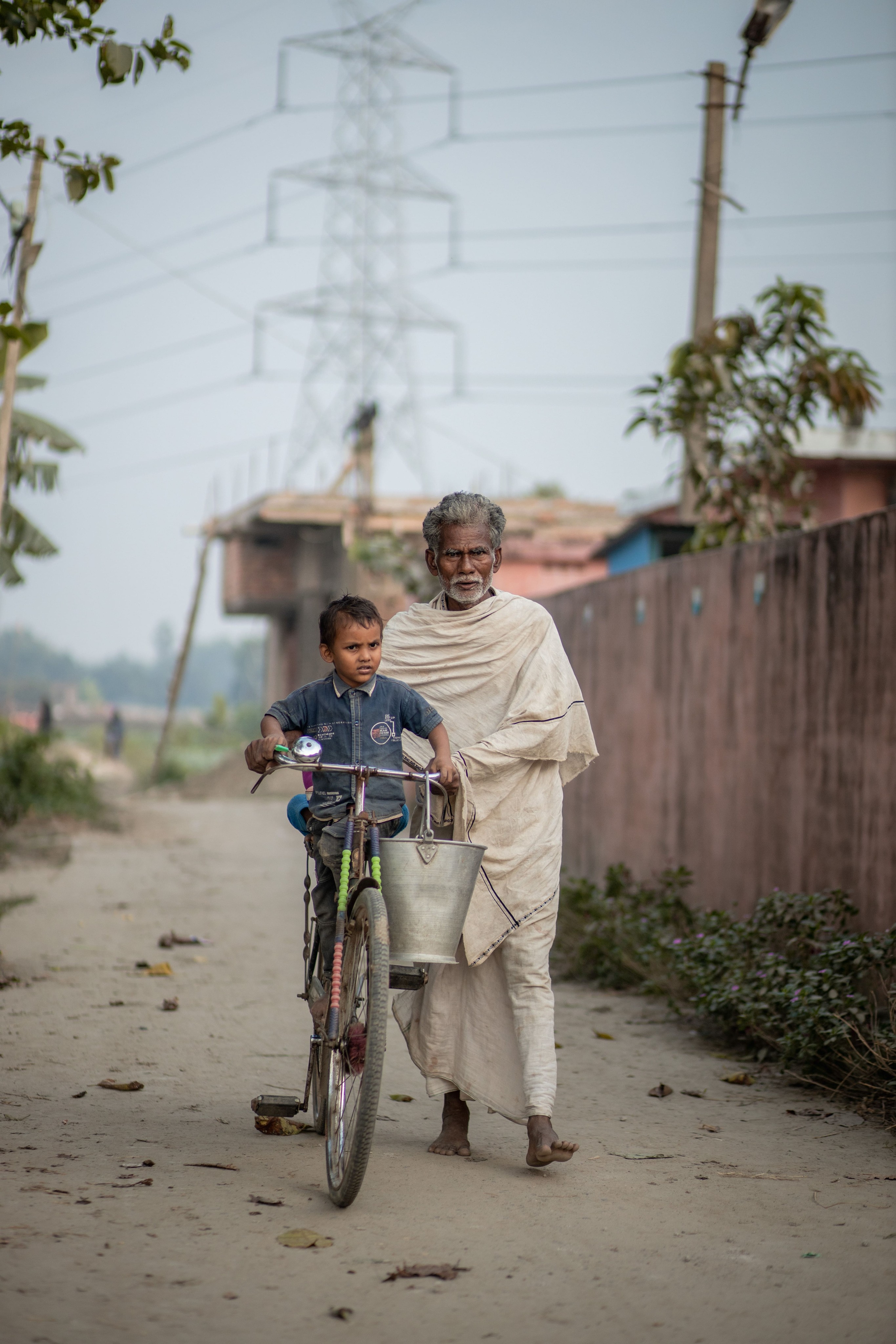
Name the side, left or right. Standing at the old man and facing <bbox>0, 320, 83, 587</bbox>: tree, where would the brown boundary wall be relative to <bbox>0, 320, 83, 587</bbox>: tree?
right

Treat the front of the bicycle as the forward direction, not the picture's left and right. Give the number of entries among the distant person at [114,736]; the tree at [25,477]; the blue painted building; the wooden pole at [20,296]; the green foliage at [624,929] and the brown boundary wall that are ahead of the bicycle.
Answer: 0

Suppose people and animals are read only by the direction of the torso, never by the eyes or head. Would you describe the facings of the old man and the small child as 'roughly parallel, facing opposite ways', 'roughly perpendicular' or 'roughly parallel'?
roughly parallel

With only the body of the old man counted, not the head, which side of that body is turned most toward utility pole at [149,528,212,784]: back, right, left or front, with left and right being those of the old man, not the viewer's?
back

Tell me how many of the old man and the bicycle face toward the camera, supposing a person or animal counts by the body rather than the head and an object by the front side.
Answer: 2

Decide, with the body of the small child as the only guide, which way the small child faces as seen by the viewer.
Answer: toward the camera

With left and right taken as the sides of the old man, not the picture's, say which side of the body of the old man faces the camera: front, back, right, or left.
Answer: front

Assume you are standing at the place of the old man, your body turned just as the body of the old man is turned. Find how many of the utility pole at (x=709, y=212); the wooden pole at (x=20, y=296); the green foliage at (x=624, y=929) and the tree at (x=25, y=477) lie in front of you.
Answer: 0

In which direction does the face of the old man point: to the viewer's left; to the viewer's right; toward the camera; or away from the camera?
toward the camera

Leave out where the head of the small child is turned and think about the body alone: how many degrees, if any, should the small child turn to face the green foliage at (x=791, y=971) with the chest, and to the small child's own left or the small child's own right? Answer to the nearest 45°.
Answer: approximately 135° to the small child's own left

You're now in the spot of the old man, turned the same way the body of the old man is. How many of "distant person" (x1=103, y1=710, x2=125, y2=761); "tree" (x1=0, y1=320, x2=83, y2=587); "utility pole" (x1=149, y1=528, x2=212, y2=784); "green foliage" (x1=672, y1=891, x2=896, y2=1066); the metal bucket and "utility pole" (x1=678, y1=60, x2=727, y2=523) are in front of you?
1

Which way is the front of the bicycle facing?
toward the camera

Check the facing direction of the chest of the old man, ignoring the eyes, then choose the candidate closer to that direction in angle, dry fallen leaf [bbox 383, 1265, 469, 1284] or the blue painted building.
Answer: the dry fallen leaf
